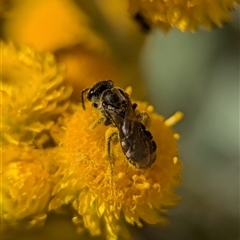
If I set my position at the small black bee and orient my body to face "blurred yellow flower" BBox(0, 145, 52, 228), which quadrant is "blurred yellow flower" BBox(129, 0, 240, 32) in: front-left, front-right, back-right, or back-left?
back-right

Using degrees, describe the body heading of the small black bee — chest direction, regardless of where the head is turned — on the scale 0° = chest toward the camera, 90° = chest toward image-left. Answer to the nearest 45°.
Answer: approximately 135°
